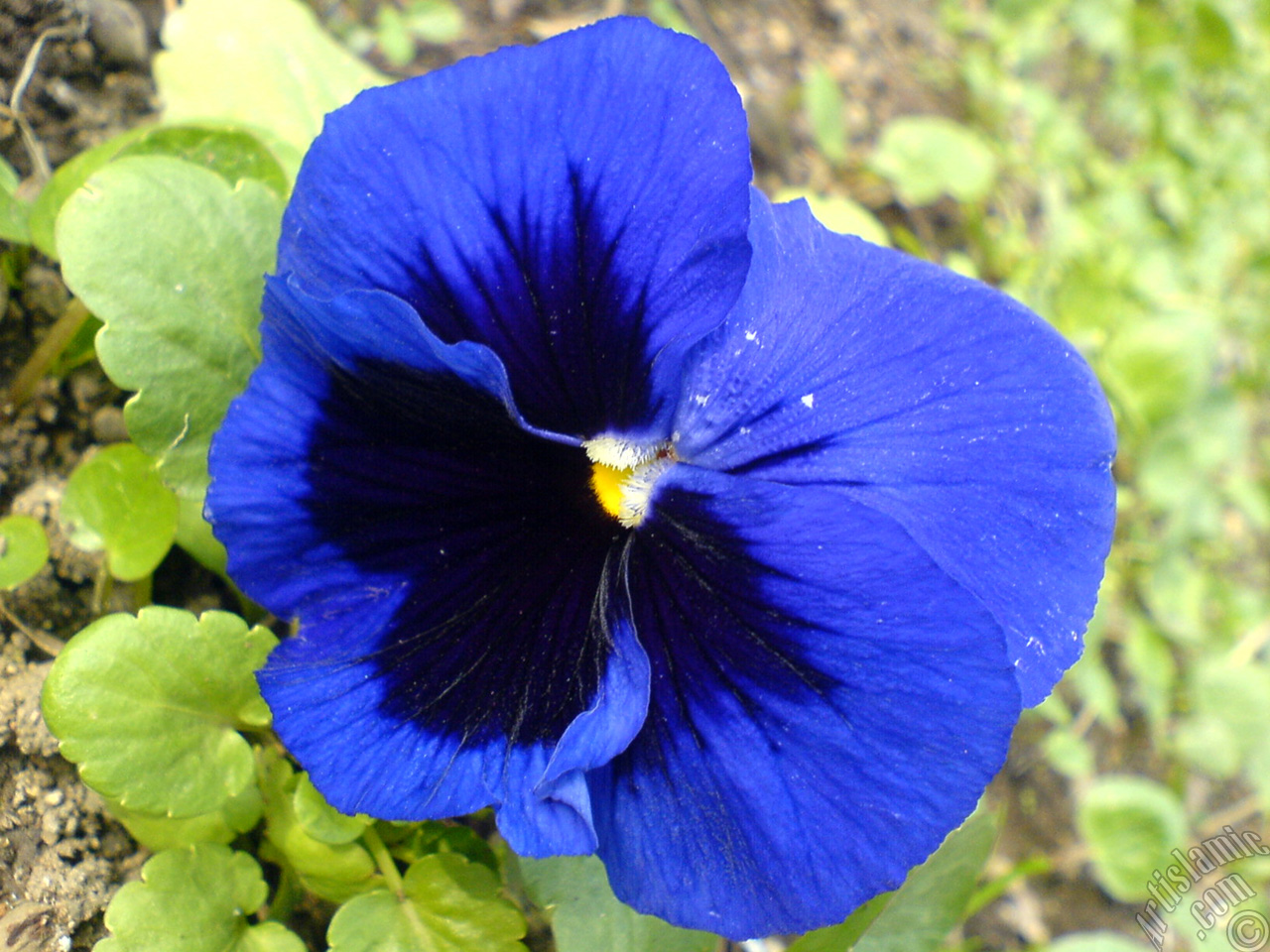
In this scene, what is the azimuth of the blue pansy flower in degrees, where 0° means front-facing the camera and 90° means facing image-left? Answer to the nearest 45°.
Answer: approximately 0°

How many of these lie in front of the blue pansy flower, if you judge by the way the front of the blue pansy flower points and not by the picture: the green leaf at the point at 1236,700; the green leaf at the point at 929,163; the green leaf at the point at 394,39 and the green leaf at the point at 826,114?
0

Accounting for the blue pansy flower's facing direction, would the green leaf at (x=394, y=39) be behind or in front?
behind

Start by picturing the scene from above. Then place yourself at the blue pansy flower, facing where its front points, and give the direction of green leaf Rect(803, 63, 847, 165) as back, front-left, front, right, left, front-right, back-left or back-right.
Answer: back

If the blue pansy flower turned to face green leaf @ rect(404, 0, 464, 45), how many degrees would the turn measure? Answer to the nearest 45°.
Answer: approximately 180°

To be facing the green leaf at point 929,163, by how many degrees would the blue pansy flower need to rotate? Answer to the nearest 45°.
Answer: approximately 180°
